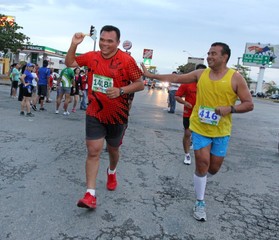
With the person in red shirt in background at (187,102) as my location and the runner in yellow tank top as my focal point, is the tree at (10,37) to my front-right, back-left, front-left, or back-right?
back-right

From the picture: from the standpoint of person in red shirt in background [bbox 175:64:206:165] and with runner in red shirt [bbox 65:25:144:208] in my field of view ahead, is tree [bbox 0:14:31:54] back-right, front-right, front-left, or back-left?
back-right

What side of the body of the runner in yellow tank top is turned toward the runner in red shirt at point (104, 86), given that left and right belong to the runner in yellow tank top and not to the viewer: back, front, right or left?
right

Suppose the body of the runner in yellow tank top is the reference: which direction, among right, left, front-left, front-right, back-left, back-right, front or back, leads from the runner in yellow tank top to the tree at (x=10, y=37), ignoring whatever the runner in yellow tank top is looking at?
back-right

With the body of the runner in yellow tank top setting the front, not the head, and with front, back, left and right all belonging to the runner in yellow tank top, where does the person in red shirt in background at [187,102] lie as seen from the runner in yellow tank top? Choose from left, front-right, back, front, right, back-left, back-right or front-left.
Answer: back

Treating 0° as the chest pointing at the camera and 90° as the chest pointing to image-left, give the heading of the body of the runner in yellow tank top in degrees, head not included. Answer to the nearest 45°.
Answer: approximately 0°

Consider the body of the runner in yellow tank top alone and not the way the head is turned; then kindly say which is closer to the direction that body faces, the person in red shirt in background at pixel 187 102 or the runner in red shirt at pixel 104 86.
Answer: the runner in red shirt

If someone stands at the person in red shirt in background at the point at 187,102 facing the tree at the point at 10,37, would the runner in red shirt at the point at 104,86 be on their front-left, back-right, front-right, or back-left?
back-left

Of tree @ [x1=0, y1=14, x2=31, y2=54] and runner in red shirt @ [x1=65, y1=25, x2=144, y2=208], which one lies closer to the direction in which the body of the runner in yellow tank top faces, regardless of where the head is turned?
the runner in red shirt
